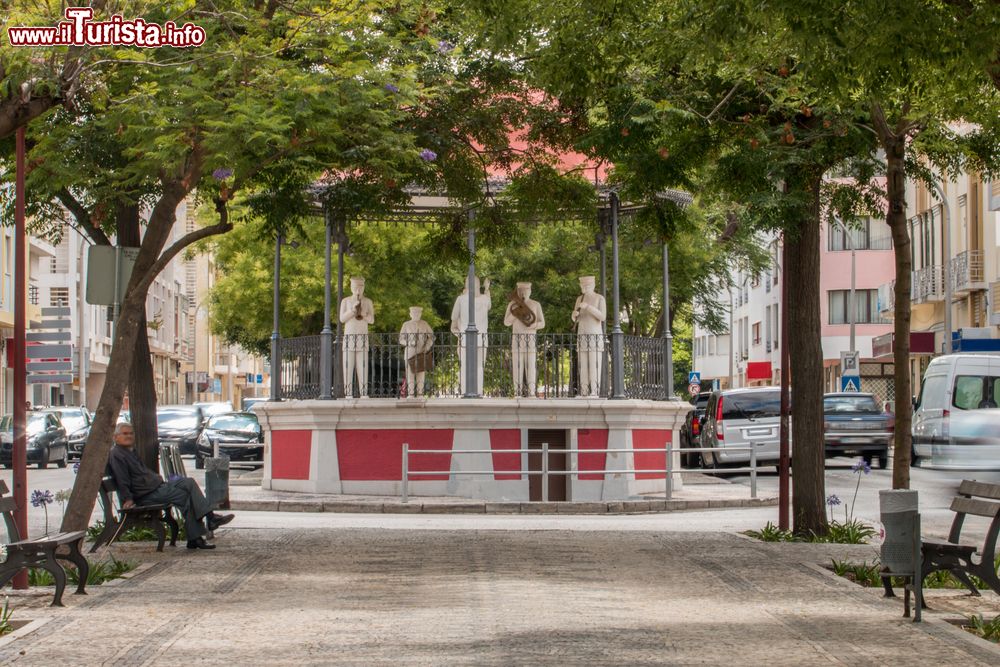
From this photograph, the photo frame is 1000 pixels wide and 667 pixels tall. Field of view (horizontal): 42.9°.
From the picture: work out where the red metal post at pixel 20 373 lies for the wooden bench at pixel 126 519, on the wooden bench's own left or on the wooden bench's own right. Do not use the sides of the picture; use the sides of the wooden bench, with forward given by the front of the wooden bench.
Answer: on the wooden bench's own right

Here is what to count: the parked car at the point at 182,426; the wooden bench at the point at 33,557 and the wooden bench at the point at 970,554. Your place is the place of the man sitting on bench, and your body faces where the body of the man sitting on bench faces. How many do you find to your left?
1

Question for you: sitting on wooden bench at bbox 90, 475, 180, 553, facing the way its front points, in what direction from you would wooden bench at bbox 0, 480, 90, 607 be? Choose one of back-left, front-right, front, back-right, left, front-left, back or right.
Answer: right

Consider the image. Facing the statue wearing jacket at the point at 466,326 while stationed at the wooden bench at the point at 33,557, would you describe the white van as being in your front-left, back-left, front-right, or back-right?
front-right

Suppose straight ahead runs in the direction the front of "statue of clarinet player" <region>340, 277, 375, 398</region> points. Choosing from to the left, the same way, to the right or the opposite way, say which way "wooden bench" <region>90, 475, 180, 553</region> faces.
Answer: to the left

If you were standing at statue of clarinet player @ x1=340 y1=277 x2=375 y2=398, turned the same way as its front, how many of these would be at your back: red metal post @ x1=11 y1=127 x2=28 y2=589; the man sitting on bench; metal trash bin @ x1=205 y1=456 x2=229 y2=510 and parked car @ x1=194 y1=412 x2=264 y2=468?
1

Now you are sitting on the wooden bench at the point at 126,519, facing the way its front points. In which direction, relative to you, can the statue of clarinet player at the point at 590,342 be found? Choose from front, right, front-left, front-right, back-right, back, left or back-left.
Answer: front-left

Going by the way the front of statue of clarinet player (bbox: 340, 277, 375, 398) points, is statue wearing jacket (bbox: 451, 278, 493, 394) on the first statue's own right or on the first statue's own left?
on the first statue's own left

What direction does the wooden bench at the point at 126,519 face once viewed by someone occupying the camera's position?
facing to the right of the viewer

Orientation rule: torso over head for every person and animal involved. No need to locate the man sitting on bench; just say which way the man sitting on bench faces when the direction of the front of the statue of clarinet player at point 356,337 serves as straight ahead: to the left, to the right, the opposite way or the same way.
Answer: to the left

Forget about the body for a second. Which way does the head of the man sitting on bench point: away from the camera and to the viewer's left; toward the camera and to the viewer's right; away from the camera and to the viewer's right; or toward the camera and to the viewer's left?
toward the camera and to the viewer's right

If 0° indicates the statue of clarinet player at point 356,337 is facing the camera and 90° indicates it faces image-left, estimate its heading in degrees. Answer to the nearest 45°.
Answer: approximately 0°

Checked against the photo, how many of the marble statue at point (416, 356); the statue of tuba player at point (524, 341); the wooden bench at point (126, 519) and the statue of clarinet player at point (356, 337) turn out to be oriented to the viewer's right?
1

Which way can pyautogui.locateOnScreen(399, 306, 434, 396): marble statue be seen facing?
toward the camera

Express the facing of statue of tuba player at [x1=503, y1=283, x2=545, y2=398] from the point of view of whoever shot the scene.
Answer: facing the viewer

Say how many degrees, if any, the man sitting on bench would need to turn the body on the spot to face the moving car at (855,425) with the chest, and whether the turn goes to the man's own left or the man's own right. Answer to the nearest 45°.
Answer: approximately 45° to the man's own left

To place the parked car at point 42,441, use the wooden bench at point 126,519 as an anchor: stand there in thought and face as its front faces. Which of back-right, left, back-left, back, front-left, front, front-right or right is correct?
left

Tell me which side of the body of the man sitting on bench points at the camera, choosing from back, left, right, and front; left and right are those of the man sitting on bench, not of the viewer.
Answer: right
